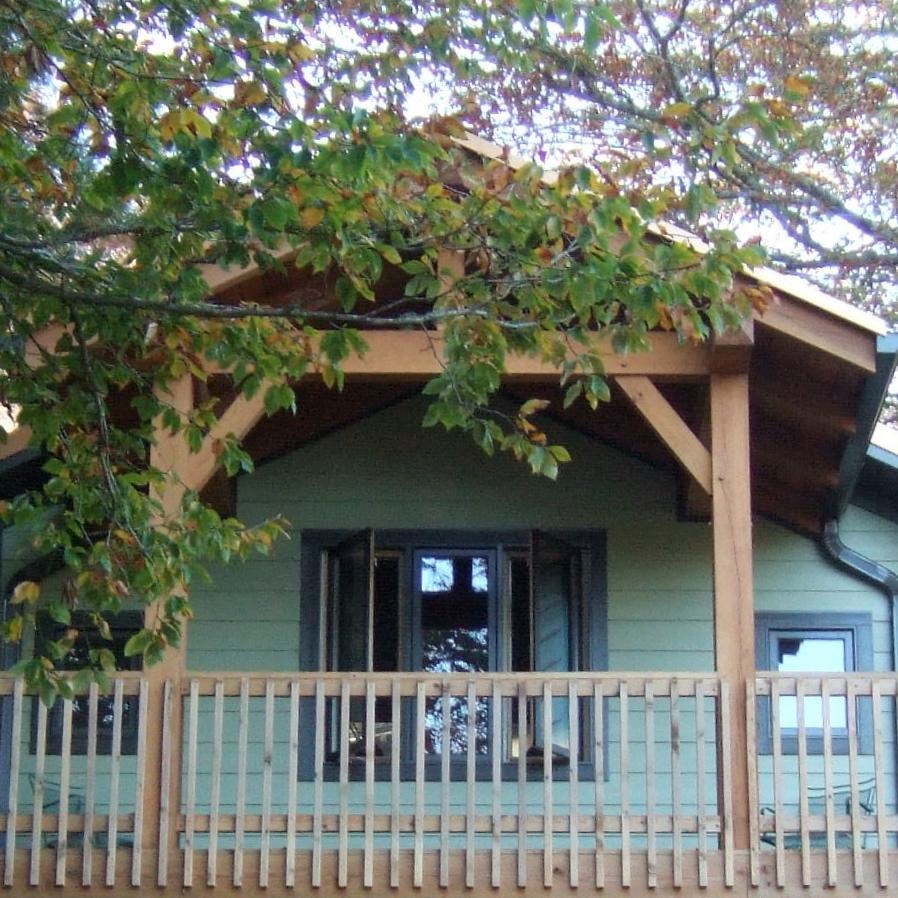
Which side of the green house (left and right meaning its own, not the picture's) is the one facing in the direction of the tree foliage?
front

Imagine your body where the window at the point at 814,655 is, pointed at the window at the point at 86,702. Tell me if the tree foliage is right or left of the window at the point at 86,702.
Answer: left

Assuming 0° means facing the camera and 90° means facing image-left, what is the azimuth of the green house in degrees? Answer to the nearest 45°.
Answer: approximately 0°

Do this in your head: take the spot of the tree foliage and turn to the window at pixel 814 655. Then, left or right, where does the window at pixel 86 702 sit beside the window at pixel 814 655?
left
